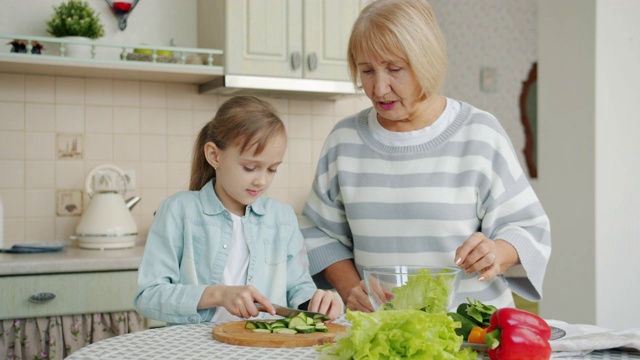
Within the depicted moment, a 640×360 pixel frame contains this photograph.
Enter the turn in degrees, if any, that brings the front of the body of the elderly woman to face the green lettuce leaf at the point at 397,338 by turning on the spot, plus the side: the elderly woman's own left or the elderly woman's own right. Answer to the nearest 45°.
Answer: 0° — they already face it

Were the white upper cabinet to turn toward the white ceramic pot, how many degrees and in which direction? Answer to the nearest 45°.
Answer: approximately 135° to its right

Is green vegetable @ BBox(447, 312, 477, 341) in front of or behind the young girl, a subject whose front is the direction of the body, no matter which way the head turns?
in front

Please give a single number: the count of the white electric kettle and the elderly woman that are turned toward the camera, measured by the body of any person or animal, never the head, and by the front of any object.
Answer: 1

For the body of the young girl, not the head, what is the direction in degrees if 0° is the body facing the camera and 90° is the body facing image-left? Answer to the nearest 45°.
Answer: approximately 315°

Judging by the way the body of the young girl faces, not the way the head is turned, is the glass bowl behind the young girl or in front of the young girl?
in front

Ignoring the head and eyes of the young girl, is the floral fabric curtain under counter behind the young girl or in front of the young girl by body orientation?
behind

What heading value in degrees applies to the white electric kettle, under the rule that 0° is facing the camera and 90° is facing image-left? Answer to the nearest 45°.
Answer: approximately 270°

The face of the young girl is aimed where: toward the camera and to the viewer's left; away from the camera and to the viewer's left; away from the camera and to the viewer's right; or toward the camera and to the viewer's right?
toward the camera and to the viewer's right
